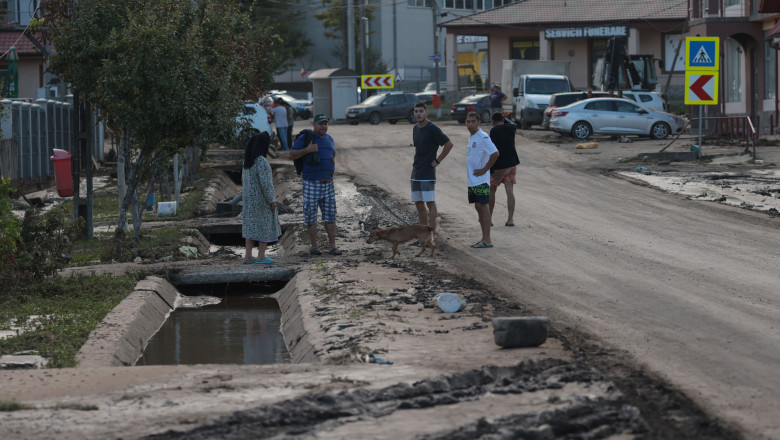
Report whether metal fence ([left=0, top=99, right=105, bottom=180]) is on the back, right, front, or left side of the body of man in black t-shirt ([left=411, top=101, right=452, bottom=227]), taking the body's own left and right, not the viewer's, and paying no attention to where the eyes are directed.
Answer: right

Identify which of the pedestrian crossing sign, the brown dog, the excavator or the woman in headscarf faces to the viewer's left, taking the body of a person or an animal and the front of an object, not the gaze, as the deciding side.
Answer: the brown dog

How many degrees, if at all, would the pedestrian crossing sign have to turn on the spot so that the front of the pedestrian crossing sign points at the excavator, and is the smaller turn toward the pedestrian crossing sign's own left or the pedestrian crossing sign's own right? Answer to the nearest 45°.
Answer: approximately 180°

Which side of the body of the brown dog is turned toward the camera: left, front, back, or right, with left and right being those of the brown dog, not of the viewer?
left

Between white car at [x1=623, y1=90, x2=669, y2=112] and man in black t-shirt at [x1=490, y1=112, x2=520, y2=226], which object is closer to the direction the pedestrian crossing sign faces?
the man in black t-shirt

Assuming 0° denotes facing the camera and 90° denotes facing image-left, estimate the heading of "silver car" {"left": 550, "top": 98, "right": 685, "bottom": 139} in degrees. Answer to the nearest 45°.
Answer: approximately 270°

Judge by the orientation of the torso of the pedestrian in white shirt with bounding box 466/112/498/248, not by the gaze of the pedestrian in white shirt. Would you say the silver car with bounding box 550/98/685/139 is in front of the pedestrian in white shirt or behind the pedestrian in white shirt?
behind

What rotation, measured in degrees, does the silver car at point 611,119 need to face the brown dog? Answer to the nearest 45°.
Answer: approximately 90° to its right

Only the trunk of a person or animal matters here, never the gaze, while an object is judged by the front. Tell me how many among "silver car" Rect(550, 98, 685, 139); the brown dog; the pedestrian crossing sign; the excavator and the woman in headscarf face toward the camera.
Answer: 2

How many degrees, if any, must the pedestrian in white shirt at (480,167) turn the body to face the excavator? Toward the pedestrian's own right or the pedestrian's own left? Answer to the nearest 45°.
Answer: approximately 135° to the pedestrian's own right

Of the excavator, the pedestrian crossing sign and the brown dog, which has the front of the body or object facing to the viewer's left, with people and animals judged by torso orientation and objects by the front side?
the brown dog
